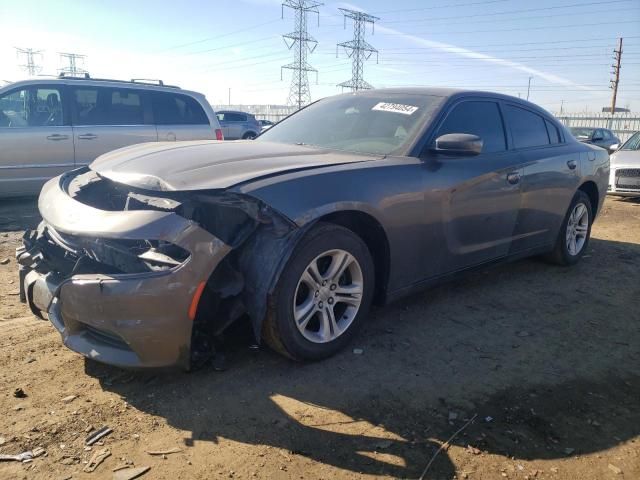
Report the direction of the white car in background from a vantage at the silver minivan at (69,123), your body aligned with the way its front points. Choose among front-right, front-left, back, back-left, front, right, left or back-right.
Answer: back

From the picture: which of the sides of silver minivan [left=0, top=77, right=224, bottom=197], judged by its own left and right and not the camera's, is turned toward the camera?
left

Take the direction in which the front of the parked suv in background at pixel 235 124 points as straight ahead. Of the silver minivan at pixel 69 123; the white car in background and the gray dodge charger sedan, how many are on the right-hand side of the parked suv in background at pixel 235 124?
0

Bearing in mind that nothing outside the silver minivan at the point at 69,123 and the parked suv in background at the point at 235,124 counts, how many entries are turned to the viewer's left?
2

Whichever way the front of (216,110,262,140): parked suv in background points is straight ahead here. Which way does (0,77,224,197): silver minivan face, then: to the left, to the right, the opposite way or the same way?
the same way

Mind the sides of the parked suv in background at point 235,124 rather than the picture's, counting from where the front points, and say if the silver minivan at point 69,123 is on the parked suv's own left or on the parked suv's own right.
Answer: on the parked suv's own left

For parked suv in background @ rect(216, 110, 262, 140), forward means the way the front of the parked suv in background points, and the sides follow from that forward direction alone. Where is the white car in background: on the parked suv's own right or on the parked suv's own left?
on the parked suv's own left

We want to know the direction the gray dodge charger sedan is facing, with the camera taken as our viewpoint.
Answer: facing the viewer and to the left of the viewer

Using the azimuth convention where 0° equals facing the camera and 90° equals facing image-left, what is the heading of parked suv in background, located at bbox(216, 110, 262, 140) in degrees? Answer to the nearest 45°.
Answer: approximately 90°

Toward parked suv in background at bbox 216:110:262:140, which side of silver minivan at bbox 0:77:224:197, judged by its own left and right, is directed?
right

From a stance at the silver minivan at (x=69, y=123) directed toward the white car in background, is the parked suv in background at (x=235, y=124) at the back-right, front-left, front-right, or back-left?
front-left

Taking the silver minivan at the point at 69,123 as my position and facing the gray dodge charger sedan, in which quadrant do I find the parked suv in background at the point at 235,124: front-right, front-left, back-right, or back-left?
back-left
